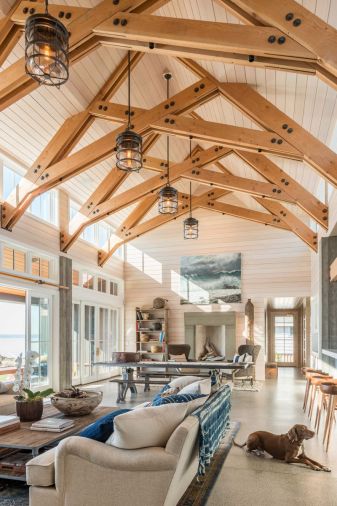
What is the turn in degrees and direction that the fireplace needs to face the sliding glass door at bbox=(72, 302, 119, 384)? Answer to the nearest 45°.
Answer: approximately 45° to its right

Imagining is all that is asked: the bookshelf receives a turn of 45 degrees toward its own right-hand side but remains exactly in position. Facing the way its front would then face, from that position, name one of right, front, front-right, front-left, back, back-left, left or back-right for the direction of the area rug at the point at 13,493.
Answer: front-left

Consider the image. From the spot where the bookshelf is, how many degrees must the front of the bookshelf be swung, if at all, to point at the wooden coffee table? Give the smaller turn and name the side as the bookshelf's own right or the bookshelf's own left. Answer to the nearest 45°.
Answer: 0° — it already faces it

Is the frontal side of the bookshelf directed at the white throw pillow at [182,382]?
yes

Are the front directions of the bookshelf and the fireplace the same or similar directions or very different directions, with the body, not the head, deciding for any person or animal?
same or similar directions

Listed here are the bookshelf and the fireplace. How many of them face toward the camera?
2

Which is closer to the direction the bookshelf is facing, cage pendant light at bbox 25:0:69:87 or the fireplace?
the cage pendant light

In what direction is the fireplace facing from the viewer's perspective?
toward the camera

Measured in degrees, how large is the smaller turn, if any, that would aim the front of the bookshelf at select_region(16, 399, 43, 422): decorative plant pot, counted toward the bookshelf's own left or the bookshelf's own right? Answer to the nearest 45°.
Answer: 0° — it already faces it

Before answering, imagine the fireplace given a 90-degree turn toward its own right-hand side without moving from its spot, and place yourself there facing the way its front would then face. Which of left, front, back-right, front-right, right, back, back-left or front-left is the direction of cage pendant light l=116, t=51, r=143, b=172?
left

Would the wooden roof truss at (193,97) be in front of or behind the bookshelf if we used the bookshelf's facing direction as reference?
in front

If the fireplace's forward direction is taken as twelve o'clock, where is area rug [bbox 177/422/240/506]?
The area rug is roughly at 12 o'clock from the fireplace.

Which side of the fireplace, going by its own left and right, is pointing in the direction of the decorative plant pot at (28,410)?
front

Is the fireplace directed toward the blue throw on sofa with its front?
yes

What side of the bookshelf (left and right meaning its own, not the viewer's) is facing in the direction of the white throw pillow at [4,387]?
front

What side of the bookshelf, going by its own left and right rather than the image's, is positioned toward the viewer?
front
